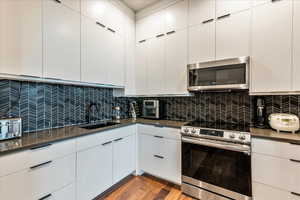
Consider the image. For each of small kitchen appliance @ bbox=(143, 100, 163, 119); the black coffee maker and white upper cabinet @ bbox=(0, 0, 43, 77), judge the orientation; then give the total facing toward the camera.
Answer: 3

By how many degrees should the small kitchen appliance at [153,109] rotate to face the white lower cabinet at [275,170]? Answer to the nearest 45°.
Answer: approximately 45° to its left

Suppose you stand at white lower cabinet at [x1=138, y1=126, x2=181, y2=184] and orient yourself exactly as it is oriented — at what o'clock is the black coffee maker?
The black coffee maker is roughly at 8 o'clock from the white lower cabinet.

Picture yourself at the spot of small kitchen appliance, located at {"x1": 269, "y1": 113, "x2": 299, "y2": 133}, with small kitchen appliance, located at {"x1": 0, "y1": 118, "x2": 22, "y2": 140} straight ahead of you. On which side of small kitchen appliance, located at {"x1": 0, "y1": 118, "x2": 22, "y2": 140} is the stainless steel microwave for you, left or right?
right

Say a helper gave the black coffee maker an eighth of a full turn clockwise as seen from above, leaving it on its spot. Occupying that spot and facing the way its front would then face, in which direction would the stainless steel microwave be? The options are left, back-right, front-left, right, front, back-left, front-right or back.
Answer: front

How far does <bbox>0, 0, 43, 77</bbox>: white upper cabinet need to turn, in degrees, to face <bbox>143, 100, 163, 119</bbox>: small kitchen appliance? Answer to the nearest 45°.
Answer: approximately 90° to its left

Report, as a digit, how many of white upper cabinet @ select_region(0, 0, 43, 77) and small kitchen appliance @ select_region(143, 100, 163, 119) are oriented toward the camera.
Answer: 2

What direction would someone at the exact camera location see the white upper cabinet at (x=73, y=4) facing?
facing the viewer and to the right of the viewer

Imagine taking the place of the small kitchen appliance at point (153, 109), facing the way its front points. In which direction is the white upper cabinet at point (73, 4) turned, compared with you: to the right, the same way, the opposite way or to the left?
to the left

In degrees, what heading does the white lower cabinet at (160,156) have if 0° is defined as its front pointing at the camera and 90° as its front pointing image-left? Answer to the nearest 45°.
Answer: approximately 45°
